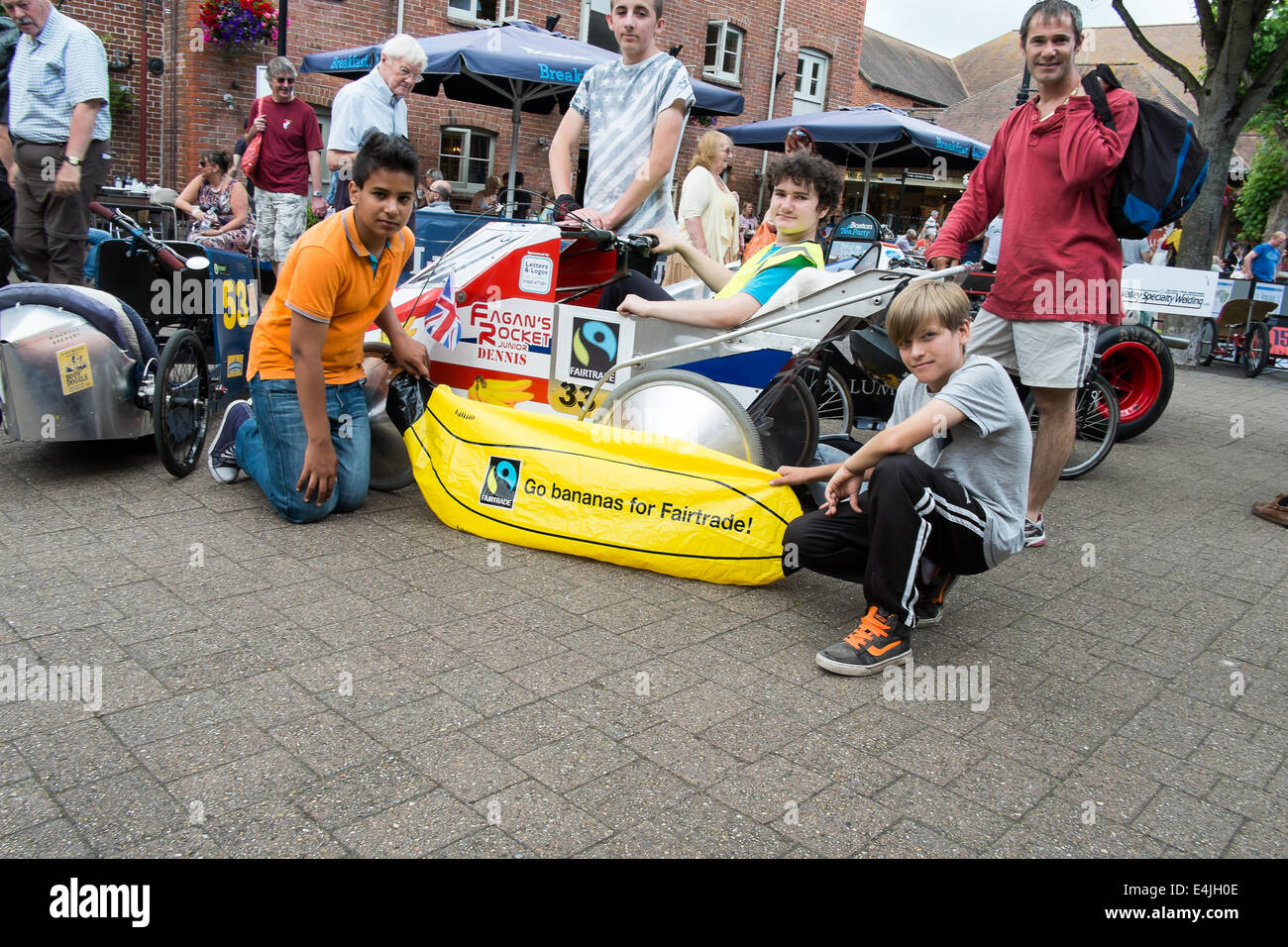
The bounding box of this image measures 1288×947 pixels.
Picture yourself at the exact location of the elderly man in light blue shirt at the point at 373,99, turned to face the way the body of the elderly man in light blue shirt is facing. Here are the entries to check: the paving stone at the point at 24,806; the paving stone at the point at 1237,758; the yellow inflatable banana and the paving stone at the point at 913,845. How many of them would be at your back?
0

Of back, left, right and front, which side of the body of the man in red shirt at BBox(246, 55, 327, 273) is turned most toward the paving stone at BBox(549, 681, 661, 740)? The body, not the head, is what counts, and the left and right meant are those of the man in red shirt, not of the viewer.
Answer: front

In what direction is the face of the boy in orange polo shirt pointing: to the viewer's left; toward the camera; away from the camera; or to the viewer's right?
toward the camera

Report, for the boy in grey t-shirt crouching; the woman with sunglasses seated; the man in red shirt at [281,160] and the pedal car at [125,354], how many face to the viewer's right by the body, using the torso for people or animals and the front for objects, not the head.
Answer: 0

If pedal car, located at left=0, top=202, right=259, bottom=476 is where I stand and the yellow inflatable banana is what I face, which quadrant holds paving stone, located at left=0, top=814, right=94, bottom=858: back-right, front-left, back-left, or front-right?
front-right

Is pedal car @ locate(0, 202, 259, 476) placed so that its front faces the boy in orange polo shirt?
no

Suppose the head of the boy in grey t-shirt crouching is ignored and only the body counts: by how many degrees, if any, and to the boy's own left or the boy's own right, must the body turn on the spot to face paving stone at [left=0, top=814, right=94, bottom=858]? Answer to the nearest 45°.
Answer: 0° — they already face it

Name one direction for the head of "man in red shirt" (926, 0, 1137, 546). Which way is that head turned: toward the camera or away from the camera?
toward the camera

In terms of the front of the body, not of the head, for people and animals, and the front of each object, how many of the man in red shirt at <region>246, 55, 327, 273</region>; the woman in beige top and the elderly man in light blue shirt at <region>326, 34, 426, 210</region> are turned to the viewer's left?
0

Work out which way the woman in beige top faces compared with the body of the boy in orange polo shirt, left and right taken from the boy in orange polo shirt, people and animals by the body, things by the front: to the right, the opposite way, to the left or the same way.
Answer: the same way

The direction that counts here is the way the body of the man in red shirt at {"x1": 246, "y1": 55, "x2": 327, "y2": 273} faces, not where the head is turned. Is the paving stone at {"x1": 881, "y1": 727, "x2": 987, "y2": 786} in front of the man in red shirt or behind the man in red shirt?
in front

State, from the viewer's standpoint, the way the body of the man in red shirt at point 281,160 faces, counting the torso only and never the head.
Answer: toward the camera

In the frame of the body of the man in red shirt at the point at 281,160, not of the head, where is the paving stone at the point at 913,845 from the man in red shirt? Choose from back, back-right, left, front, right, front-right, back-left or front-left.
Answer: front

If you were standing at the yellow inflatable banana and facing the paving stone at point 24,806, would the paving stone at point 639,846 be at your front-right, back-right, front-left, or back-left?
front-left

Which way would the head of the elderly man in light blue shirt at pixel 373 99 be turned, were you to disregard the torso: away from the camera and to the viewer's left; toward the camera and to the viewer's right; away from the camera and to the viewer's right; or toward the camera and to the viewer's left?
toward the camera and to the viewer's right

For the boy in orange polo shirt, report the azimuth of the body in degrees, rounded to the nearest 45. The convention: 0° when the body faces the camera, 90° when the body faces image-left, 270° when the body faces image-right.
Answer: approximately 315°

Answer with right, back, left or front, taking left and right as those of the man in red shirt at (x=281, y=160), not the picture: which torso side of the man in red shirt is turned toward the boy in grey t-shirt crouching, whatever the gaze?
front

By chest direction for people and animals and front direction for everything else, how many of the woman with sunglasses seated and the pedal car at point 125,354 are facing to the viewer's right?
0
